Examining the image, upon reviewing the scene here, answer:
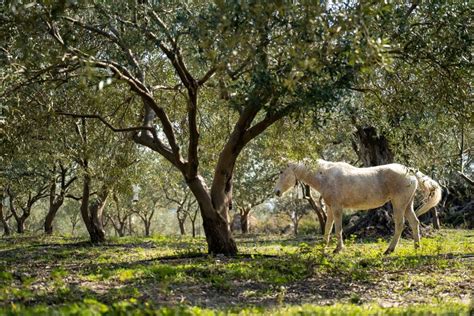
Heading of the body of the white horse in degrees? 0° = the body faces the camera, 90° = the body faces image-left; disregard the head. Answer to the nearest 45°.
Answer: approximately 90°
